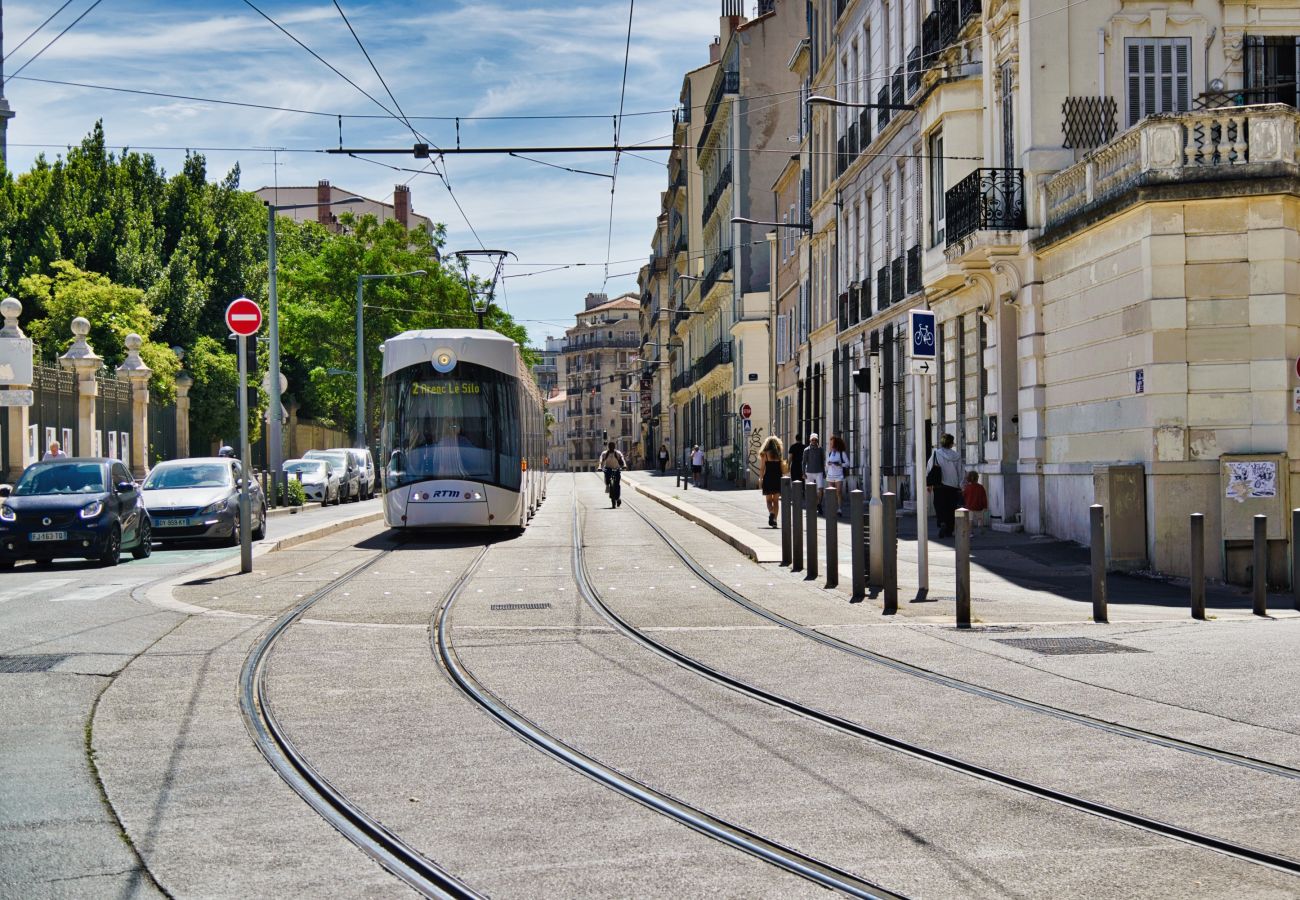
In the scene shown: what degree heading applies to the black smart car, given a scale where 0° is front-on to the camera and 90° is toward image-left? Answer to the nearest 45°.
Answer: approximately 45°

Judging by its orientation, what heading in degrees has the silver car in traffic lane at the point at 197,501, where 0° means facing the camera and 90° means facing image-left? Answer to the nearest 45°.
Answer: approximately 45°

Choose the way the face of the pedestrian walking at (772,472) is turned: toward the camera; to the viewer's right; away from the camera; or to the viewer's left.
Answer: away from the camera

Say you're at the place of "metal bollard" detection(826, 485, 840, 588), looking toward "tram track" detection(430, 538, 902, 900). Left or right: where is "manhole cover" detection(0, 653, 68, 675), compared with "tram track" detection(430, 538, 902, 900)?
right

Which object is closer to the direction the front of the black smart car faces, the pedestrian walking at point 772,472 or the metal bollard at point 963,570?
the metal bollard

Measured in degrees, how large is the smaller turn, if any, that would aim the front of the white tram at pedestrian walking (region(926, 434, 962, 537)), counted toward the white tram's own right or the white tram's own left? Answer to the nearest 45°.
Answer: approximately 90° to the white tram's own left

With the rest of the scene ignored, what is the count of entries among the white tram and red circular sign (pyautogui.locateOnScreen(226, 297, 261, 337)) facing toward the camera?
2

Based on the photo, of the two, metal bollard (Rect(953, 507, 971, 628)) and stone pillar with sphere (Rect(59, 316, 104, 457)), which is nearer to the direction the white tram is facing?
the metal bollard

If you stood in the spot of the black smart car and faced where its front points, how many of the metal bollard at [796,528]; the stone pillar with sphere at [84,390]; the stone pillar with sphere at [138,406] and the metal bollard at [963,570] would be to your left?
2

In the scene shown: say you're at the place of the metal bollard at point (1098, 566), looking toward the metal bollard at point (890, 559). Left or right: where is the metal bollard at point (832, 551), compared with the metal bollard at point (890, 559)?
right

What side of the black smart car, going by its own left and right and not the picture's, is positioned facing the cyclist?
back
